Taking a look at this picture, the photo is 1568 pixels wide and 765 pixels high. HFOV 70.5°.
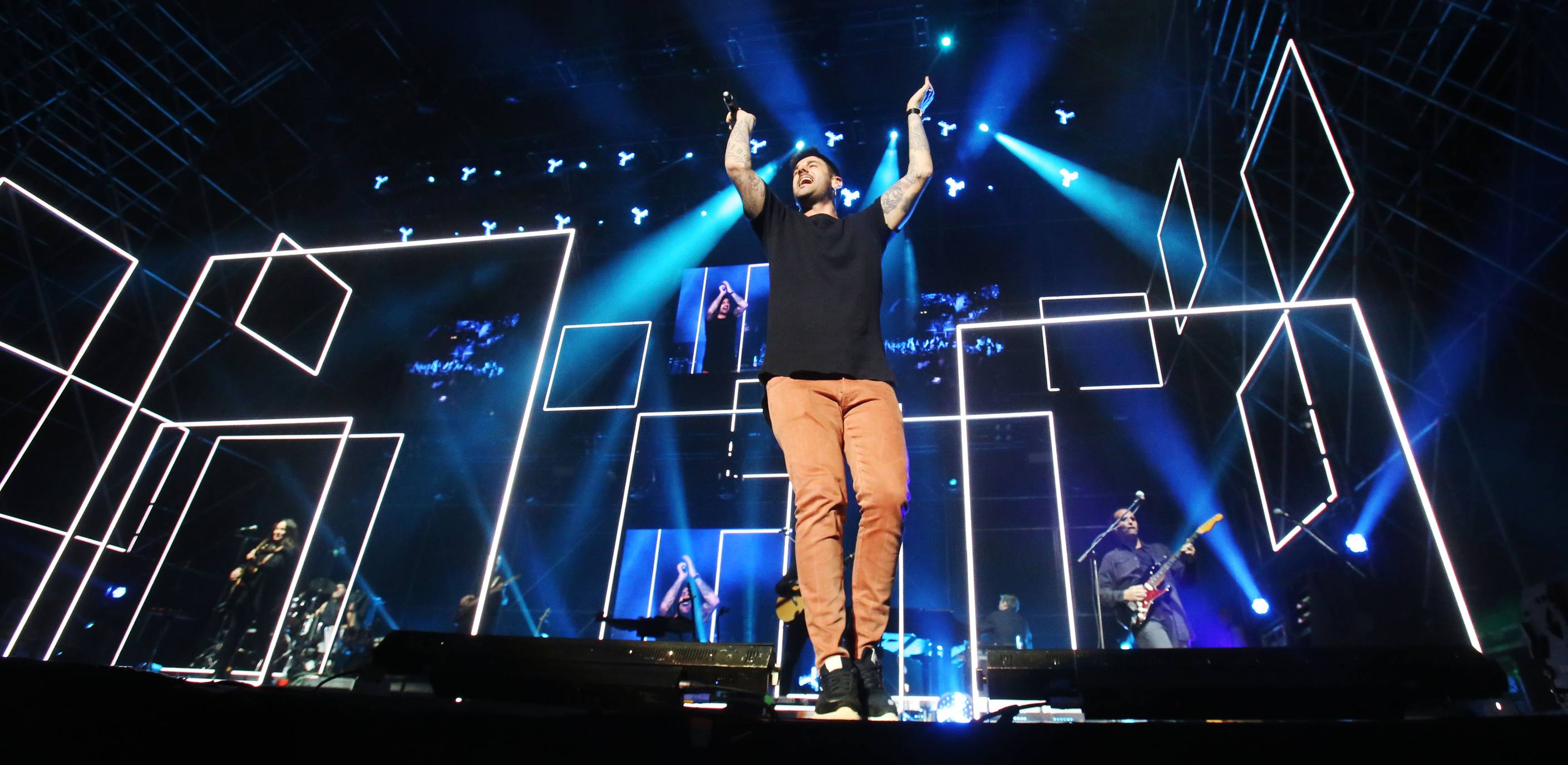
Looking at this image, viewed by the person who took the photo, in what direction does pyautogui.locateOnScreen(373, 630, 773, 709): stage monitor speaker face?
facing away from the viewer

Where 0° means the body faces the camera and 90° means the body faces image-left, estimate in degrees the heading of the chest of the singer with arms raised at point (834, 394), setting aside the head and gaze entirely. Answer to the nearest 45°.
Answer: approximately 0°

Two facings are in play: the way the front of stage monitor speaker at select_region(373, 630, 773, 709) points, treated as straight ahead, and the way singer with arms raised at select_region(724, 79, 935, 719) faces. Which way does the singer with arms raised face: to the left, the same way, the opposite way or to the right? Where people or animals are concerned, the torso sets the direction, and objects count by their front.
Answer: the opposite way

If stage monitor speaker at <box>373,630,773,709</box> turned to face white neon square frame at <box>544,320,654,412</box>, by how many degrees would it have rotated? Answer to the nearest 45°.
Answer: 0° — it already faces it

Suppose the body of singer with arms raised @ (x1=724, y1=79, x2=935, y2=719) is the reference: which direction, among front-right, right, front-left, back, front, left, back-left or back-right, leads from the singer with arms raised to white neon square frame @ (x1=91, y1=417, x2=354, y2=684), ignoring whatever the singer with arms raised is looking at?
back-right

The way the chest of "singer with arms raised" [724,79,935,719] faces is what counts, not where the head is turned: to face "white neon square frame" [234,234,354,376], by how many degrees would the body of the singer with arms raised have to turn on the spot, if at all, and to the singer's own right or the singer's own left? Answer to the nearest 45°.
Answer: approximately 135° to the singer's own right

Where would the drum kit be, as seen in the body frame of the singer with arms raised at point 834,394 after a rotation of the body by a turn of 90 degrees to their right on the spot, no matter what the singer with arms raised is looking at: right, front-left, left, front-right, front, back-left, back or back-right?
front-right

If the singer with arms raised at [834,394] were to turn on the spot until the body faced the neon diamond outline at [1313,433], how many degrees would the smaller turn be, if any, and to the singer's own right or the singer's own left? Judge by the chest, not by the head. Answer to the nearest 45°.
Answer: approximately 135° to the singer's own left

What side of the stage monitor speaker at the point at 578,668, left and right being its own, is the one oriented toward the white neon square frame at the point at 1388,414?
right

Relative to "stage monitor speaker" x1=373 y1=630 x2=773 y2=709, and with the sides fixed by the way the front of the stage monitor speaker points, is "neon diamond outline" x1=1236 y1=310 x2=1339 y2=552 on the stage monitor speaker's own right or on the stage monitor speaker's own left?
on the stage monitor speaker's own right

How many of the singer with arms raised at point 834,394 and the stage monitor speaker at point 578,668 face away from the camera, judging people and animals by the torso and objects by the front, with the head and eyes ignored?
1

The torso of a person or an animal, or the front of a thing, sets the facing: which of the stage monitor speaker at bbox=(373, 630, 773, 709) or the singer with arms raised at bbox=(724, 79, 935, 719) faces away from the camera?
the stage monitor speaker

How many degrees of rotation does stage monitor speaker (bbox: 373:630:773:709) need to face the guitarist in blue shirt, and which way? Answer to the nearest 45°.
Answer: approximately 45° to its right

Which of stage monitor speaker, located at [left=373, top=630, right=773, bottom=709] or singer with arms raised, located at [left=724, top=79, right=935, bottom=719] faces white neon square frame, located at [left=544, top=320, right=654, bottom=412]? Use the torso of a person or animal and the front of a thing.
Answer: the stage monitor speaker
